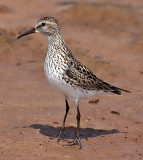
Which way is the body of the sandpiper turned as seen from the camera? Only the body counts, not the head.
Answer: to the viewer's left
